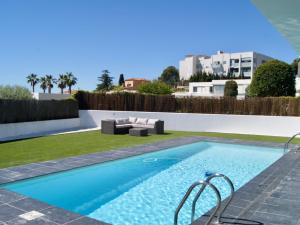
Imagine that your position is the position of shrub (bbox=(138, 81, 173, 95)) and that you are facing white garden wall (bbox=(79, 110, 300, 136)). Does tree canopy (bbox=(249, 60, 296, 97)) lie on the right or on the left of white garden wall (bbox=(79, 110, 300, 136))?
left

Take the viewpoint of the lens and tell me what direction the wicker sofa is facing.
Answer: facing the viewer

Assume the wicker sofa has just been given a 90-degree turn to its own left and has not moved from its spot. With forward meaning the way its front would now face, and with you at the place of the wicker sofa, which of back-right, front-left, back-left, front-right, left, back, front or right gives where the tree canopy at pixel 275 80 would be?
front-left

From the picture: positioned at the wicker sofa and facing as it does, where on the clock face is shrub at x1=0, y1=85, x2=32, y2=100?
The shrub is roughly at 4 o'clock from the wicker sofa.

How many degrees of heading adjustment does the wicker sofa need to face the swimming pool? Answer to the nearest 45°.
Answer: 0° — it already faces it

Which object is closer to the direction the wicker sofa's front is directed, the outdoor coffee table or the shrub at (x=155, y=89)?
the outdoor coffee table

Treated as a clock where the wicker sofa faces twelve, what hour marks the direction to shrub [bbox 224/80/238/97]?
The shrub is roughly at 7 o'clock from the wicker sofa.

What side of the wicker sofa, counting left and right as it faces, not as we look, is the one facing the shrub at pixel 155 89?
back

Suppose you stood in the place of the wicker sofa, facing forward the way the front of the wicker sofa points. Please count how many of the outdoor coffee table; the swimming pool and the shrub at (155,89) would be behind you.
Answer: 1
